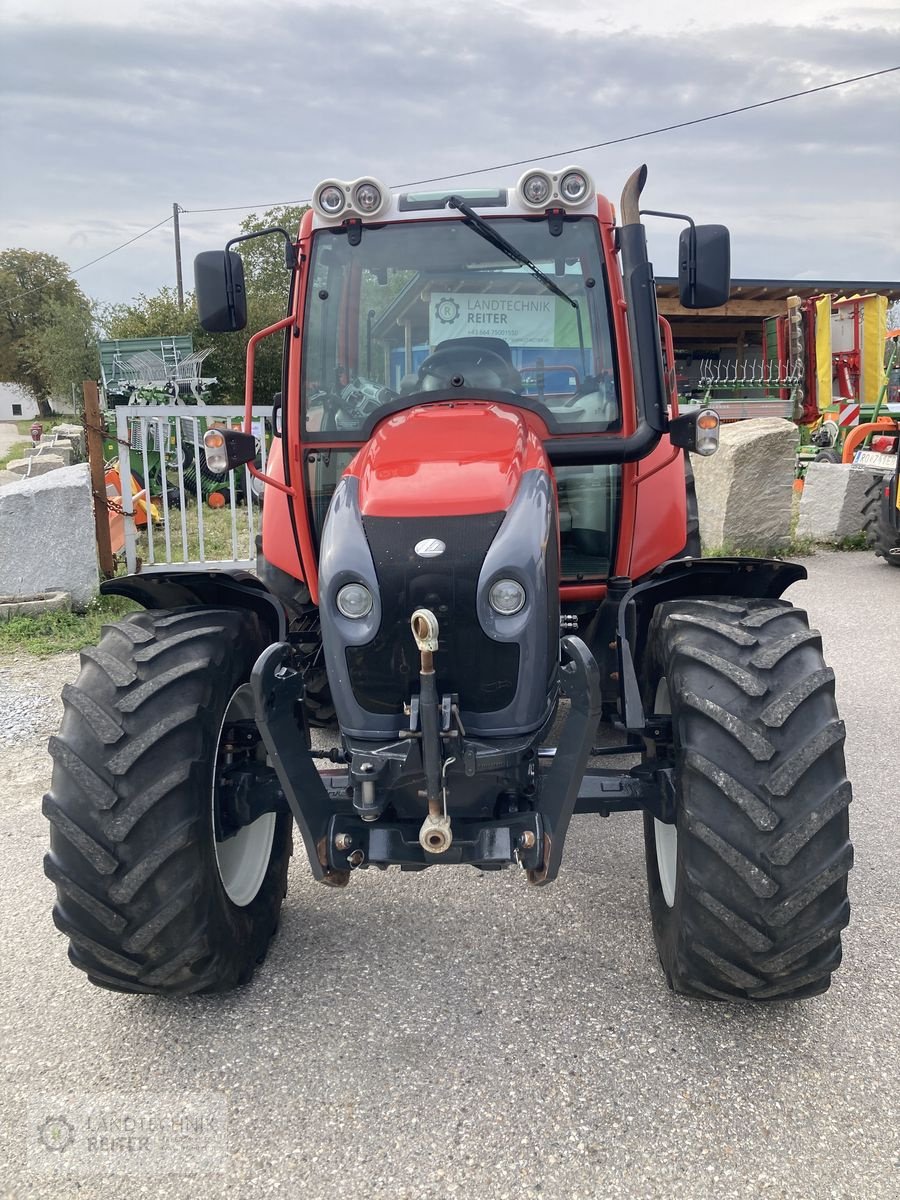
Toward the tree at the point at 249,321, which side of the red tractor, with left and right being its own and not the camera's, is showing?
back

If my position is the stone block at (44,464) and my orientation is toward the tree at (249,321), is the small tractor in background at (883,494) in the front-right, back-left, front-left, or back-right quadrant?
back-right

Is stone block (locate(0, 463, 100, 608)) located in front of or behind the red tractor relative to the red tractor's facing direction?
behind

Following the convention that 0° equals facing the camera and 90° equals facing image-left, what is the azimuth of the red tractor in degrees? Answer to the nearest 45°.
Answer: approximately 0°
